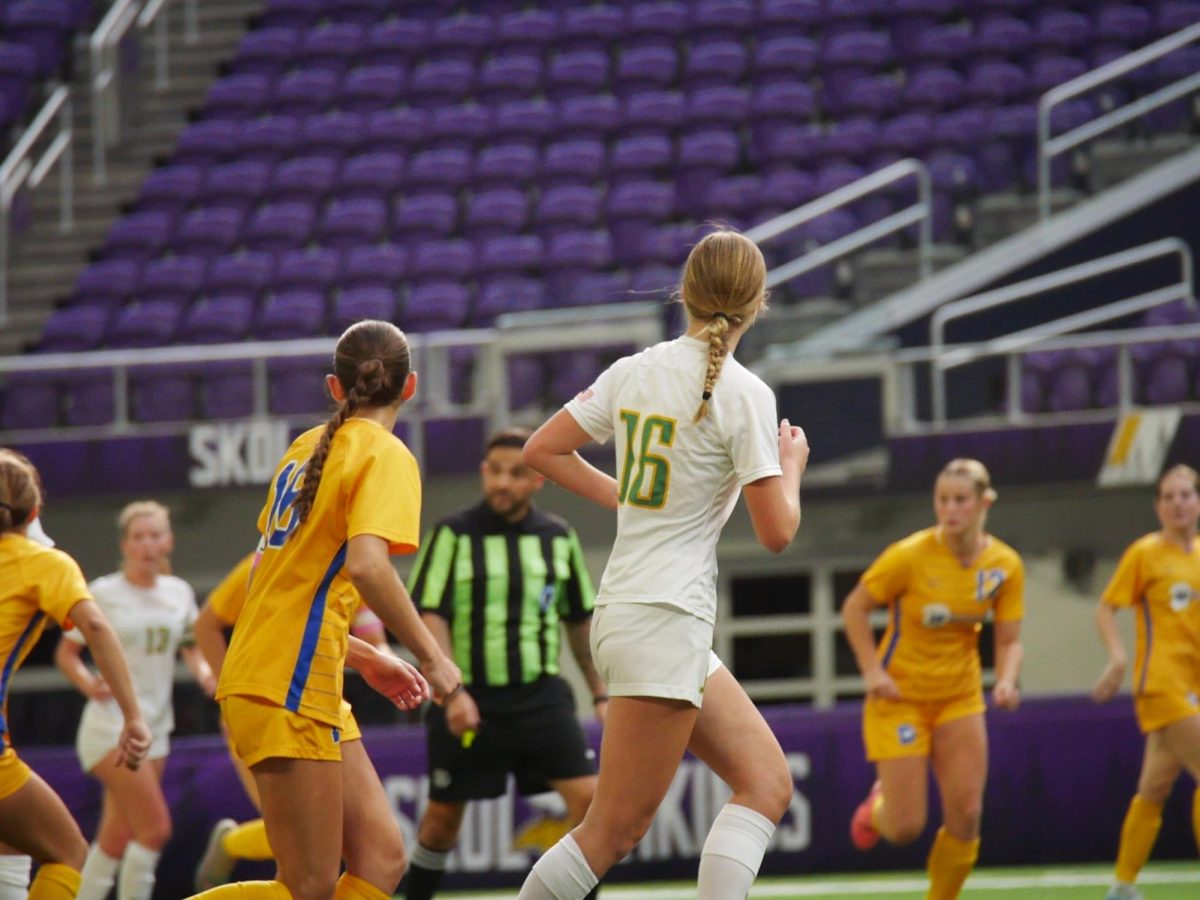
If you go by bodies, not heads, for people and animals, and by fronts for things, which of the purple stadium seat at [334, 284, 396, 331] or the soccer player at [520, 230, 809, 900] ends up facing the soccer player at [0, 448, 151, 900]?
the purple stadium seat

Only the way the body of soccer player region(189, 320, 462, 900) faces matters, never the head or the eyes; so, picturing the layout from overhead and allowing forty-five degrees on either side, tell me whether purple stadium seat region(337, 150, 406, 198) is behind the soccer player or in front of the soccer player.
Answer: in front

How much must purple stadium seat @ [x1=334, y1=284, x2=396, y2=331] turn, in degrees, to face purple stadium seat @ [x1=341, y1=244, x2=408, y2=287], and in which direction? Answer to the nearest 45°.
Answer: approximately 180°

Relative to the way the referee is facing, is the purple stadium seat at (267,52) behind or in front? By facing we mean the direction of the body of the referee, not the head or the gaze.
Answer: behind

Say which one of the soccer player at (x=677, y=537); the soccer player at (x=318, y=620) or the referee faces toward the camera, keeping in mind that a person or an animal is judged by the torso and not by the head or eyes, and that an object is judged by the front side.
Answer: the referee

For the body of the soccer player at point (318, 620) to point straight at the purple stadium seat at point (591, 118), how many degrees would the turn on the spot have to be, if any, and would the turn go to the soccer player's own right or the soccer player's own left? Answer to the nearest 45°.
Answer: approximately 45° to the soccer player's own left

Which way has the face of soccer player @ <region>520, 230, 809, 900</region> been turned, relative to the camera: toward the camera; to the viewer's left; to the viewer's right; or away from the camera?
away from the camera

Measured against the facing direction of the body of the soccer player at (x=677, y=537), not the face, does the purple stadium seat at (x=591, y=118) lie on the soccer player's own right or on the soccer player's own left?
on the soccer player's own left

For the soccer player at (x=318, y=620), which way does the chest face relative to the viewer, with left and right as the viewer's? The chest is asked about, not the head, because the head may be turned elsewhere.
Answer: facing away from the viewer and to the right of the viewer

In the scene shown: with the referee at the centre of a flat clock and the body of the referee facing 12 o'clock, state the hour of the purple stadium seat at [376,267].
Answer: The purple stadium seat is roughly at 6 o'clock from the referee.

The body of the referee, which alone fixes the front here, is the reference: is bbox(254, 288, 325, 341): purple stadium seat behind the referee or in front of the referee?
behind

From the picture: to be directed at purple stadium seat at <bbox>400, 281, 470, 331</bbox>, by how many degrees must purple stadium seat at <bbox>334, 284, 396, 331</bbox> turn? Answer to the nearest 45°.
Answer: approximately 45° to its left

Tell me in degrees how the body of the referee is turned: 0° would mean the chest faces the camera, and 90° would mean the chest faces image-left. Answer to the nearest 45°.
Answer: approximately 0°

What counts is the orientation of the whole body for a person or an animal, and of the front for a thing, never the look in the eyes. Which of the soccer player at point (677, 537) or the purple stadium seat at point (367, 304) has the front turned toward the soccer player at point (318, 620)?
the purple stadium seat

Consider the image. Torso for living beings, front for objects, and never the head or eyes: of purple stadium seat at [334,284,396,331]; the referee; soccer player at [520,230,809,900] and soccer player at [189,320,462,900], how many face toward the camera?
2

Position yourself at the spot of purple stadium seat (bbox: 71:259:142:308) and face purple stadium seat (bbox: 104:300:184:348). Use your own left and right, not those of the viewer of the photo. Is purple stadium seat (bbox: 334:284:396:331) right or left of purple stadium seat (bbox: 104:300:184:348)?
left

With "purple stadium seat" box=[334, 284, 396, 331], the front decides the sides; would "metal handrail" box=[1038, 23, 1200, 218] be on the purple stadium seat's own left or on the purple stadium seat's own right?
on the purple stadium seat's own left

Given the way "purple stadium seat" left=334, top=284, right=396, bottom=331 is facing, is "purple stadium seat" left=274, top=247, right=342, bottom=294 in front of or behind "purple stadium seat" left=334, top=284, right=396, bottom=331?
behind

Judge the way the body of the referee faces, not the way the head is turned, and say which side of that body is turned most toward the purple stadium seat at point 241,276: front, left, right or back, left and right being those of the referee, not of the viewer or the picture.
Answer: back

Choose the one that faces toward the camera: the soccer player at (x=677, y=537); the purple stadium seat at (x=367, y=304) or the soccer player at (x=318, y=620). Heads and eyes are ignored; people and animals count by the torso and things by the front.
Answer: the purple stadium seat
